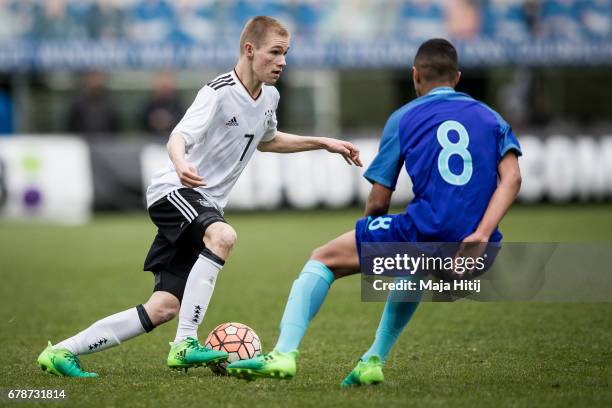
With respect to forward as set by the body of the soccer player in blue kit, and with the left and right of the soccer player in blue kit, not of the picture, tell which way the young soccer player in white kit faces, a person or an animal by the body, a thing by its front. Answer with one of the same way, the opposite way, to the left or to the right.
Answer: the opposite way

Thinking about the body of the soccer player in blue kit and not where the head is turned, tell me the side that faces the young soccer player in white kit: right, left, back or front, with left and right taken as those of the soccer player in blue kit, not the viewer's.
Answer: front

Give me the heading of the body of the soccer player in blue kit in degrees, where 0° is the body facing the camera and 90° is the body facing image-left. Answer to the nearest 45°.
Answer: approximately 135°

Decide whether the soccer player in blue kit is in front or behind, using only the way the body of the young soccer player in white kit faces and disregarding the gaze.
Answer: in front

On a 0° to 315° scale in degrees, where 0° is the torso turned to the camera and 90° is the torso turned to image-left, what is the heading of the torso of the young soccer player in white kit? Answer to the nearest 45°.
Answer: approximately 315°

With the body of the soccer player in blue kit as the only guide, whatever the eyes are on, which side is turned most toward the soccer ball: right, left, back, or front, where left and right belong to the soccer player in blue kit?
left
